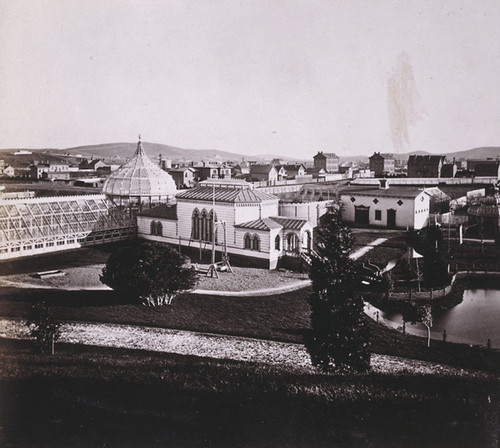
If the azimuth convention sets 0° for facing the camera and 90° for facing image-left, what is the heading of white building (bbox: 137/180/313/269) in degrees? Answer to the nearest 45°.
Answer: approximately 315°

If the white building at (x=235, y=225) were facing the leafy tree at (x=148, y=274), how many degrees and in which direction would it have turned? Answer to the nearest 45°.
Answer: approximately 45° to its right

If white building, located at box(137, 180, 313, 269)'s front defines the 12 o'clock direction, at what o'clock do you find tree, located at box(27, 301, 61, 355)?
The tree is roughly at 2 o'clock from the white building.

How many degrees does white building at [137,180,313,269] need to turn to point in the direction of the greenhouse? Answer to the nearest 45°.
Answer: approximately 135° to its right

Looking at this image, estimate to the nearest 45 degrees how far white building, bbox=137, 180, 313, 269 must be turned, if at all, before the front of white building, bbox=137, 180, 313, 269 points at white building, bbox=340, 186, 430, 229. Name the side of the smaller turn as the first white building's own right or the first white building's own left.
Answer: approximately 90° to the first white building's own left
